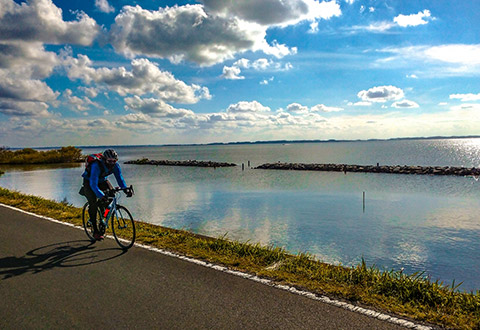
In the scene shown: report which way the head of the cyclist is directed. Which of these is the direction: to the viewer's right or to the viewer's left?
to the viewer's right

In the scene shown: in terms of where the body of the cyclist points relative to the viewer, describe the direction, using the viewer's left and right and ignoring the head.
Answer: facing the viewer and to the right of the viewer
